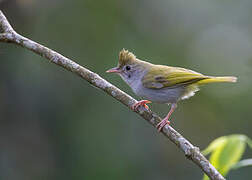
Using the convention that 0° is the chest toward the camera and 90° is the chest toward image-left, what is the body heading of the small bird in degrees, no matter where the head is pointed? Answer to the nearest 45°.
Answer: approximately 90°
